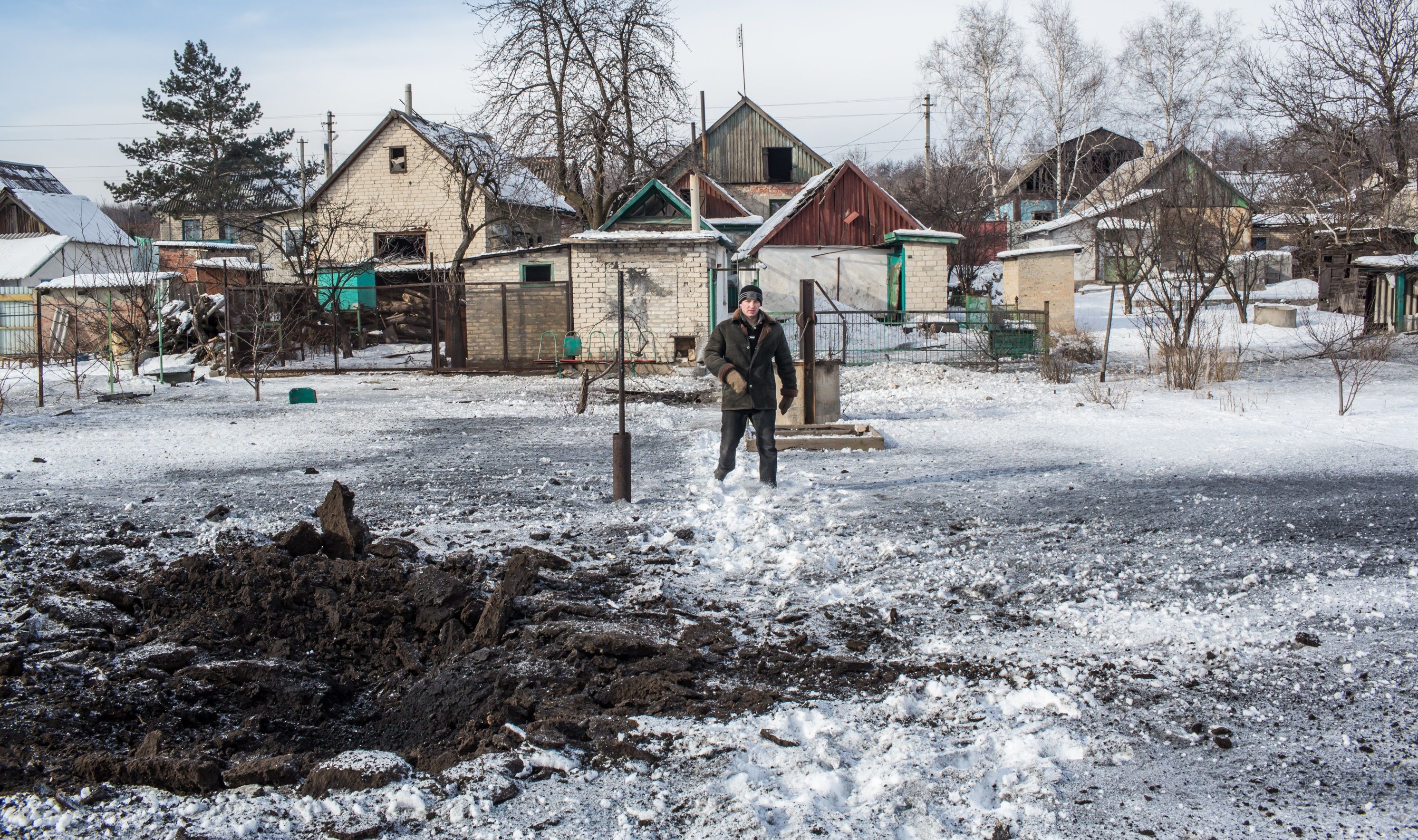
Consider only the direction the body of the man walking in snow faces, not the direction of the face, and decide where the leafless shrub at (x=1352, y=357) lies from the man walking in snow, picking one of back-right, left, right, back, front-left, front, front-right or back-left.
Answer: back-left

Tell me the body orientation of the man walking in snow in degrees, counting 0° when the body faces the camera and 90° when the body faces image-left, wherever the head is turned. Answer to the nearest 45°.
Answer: approximately 0°

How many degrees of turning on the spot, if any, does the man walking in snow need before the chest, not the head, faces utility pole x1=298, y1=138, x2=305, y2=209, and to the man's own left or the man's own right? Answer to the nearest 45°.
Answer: approximately 135° to the man's own right

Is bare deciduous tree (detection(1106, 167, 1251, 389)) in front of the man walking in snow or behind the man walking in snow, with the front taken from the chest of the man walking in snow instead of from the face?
behind

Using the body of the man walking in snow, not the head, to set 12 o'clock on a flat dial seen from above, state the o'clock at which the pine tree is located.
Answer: The pine tree is roughly at 5 o'clock from the man walking in snow.

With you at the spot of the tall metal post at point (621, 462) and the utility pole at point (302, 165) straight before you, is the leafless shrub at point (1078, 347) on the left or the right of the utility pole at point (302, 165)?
right

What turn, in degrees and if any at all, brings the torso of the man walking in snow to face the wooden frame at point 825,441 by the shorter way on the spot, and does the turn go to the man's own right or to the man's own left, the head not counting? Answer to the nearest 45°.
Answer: approximately 180°

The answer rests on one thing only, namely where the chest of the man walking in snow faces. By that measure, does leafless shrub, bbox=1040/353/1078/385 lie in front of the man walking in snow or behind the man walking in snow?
behind

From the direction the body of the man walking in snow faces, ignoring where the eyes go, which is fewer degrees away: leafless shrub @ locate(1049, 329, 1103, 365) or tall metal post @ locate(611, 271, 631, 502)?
the tall metal post
